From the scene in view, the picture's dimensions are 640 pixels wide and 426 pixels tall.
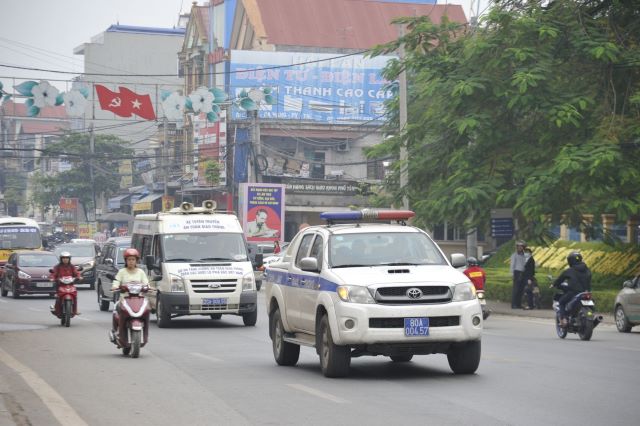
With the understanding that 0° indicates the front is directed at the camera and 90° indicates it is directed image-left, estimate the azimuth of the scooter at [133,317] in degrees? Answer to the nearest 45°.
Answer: approximately 0°

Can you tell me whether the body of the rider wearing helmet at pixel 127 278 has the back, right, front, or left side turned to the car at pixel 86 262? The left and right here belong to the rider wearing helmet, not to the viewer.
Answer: back

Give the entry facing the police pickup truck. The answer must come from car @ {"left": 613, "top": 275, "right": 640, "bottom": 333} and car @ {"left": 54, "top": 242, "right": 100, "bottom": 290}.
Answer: car @ {"left": 54, "top": 242, "right": 100, "bottom": 290}

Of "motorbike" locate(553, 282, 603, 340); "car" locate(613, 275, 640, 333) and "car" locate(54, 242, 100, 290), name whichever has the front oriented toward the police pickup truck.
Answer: "car" locate(54, 242, 100, 290)

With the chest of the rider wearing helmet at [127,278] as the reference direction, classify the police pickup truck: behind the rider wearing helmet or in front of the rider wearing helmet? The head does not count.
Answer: in front

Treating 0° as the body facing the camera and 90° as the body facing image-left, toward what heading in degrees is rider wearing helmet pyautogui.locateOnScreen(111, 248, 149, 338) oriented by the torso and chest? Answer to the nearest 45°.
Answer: approximately 0°

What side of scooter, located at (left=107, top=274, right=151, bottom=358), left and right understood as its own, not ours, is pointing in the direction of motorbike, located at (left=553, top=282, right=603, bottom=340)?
left

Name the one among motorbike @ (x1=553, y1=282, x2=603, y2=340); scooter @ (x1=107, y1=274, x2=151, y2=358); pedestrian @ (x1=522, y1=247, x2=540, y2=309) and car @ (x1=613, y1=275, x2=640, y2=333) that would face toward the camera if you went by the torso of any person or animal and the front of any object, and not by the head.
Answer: the scooter

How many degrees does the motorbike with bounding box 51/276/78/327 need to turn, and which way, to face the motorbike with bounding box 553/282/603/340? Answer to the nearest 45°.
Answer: approximately 45° to its left

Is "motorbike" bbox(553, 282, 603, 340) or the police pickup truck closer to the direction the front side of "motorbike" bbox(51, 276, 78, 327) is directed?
the police pickup truck

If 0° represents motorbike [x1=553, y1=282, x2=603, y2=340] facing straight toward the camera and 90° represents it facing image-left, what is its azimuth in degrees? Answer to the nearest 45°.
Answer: approximately 135°
